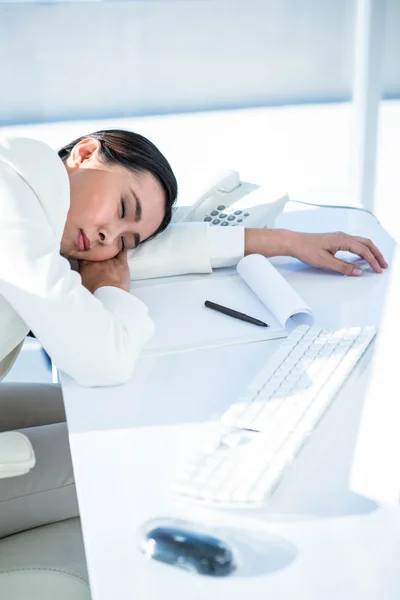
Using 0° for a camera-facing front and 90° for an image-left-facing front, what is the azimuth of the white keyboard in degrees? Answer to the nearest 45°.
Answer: approximately 90°

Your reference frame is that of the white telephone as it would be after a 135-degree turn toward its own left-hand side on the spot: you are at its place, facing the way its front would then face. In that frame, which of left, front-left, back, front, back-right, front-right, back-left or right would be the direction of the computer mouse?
right

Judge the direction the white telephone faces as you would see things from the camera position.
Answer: facing the viewer and to the left of the viewer

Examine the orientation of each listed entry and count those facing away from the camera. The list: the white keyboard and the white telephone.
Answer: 0
